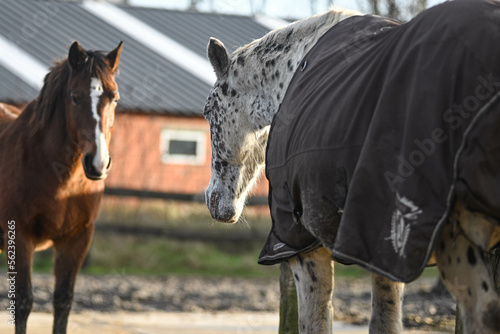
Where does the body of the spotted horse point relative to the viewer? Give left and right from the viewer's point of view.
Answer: facing away from the viewer and to the left of the viewer

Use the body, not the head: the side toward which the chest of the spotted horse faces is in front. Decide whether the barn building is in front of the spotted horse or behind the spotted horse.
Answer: in front

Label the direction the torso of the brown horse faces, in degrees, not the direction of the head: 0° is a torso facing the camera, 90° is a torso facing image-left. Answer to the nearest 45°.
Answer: approximately 315°

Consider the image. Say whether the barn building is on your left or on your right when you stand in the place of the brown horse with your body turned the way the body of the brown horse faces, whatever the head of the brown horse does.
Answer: on your left

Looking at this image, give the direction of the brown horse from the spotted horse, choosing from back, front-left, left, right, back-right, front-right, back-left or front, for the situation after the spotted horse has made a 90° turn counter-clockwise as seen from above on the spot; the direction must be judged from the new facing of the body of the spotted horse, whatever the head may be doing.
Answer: right
